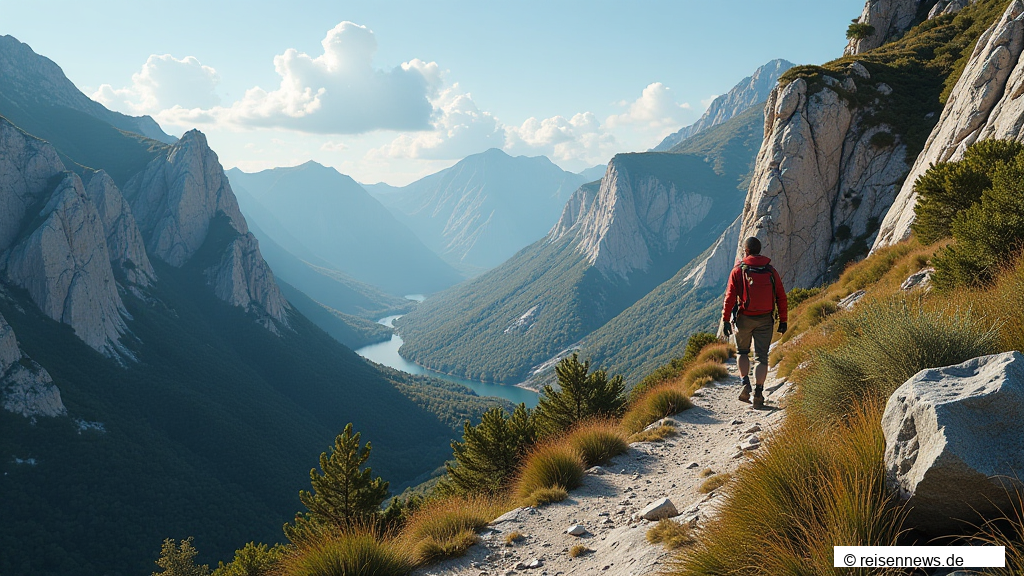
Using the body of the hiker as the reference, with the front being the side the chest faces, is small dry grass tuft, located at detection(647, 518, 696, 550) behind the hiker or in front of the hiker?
behind

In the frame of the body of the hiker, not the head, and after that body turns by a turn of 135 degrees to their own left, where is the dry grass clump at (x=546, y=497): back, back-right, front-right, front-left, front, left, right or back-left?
front

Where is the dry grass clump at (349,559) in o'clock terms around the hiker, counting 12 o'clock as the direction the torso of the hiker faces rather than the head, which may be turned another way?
The dry grass clump is roughly at 7 o'clock from the hiker.

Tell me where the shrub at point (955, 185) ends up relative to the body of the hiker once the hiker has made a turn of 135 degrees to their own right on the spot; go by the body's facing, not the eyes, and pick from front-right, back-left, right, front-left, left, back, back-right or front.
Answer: left

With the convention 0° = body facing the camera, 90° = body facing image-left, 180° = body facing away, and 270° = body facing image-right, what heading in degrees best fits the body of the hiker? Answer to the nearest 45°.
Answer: approximately 180°

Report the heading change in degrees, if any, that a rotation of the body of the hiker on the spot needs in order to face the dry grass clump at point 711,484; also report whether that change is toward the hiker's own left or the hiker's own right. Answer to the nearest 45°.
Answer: approximately 180°

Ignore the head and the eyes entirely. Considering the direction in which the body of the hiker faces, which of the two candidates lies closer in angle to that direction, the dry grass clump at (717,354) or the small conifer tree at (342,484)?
the dry grass clump

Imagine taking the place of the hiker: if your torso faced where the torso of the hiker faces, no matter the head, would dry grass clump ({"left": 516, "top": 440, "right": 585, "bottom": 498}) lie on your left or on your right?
on your left

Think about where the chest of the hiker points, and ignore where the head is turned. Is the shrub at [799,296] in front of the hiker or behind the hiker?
in front

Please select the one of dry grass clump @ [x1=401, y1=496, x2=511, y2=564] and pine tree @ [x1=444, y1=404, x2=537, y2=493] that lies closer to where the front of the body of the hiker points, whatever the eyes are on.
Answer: the pine tree
